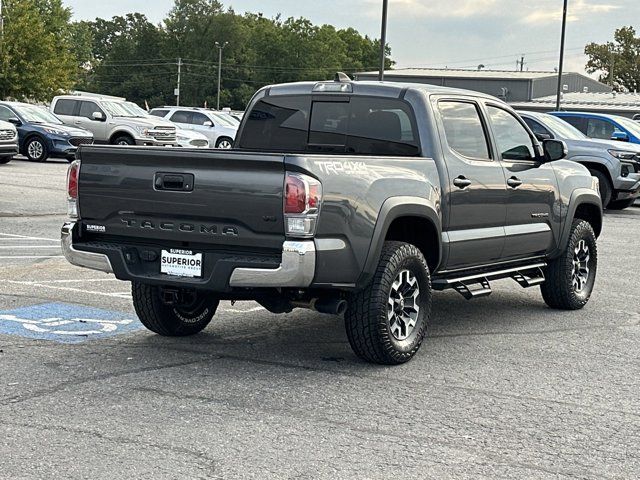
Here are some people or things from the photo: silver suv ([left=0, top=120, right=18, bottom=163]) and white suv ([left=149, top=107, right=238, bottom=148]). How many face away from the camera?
0

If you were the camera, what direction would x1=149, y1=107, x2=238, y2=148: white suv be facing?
facing the viewer and to the right of the viewer

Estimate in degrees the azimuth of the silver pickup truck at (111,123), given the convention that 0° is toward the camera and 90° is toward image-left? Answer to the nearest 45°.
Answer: approximately 315°

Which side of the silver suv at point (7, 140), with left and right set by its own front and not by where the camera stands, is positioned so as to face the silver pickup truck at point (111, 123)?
left

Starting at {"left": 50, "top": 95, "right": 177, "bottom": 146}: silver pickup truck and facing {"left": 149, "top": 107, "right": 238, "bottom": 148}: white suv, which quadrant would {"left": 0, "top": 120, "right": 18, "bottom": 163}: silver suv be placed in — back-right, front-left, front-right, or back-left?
back-right

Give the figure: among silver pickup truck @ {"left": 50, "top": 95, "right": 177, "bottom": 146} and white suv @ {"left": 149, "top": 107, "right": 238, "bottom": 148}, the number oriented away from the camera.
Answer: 0

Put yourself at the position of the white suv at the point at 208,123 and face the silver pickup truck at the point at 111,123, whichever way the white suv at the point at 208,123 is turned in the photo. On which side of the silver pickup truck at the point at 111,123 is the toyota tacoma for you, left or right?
left

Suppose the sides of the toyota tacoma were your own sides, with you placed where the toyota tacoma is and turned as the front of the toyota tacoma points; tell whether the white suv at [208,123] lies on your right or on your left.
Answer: on your left

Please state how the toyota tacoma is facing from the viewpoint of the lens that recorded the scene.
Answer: facing away from the viewer and to the right of the viewer

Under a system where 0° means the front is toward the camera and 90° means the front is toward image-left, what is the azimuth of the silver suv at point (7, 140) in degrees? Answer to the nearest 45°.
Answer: approximately 315°

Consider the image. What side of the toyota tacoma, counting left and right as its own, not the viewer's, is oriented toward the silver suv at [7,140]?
left

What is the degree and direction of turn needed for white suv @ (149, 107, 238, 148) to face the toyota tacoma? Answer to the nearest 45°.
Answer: approximately 45° to its right
